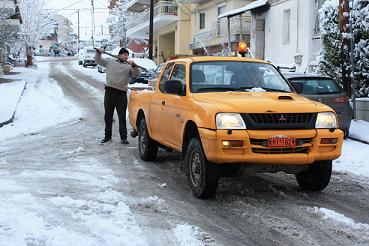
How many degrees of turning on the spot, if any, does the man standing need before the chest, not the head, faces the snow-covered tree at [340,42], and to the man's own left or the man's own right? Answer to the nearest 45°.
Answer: approximately 135° to the man's own left

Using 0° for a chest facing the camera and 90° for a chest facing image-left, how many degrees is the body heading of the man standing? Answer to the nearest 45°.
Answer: approximately 0°

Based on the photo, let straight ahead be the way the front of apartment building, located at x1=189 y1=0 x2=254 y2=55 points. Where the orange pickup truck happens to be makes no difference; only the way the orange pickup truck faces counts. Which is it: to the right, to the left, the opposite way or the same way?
to the left

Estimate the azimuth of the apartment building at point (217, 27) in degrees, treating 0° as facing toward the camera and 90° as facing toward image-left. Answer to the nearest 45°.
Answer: approximately 45°

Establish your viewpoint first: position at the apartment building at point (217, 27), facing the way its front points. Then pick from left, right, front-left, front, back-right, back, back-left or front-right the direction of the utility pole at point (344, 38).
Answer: front-left

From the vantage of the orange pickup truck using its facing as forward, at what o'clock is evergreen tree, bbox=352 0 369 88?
The evergreen tree is roughly at 8 o'clock from the orange pickup truck.

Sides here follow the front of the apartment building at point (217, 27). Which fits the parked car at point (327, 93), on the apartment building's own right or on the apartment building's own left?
on the apartment building's own left

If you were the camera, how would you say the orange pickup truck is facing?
facing the viewer and to the right of the viewer
